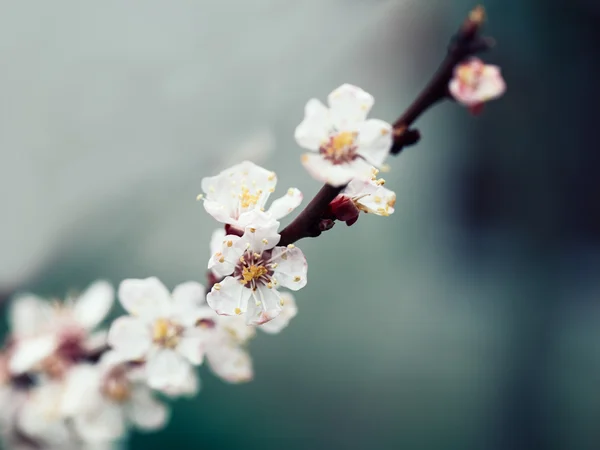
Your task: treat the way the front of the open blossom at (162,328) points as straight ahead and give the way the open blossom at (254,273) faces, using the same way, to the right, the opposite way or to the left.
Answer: the same way

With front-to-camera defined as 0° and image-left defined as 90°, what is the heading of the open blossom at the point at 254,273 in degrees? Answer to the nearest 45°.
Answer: approximately 0°

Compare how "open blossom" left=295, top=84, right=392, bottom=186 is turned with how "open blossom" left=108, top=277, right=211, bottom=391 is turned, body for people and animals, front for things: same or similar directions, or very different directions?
same or similar directions

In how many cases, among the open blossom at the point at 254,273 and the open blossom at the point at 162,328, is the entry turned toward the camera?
2

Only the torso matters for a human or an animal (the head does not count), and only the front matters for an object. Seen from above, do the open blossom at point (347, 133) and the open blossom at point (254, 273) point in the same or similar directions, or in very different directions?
same or similar directions

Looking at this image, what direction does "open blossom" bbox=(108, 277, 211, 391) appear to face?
toward the camera

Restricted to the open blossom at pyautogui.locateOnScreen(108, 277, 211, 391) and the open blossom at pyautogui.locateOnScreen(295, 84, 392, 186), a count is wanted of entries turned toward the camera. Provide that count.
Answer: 2

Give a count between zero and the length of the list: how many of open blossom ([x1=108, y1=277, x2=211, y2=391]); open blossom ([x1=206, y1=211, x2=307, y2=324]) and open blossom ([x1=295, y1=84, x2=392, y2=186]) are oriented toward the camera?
3
